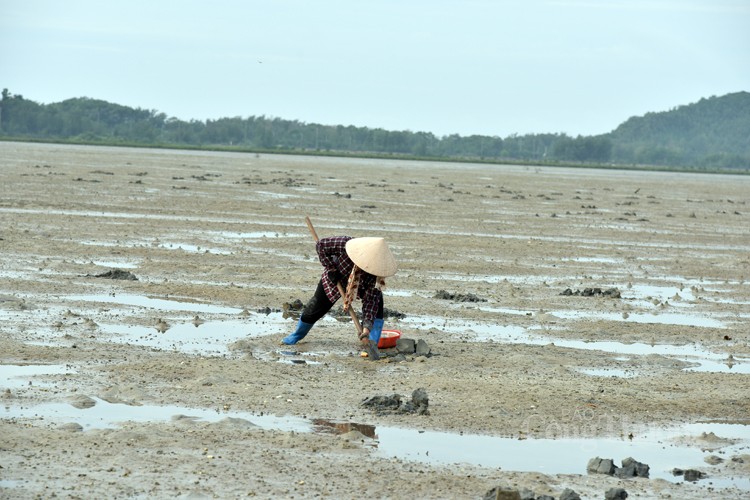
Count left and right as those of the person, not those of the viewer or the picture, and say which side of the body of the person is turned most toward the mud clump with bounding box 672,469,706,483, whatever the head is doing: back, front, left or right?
front

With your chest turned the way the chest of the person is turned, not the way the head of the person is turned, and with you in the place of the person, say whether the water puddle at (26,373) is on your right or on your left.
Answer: on your right

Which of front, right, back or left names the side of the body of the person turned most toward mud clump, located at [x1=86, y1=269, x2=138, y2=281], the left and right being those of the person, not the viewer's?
back

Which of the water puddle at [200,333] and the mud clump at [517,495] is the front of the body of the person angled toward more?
the mud clump

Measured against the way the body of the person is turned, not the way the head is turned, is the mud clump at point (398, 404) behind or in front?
in front

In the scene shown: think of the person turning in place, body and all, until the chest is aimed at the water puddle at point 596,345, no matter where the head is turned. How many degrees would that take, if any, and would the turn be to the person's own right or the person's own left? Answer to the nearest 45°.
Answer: approximately 45° to the person's own left

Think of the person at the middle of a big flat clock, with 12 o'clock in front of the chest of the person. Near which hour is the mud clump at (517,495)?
The mud clump is roughly at 1 o'clock from the person.

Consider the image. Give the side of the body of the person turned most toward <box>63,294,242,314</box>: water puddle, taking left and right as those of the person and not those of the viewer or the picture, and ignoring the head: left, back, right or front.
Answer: back

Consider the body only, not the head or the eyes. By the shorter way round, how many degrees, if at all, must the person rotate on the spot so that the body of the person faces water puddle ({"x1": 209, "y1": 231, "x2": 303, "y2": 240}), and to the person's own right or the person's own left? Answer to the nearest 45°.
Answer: approximately 135° to the person's own left

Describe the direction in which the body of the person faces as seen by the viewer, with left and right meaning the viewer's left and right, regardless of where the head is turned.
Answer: facing the viewer and to the right of the viewer

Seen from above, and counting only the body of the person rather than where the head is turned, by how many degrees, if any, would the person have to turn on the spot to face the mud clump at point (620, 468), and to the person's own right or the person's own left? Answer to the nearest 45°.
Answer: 0° — they already face it

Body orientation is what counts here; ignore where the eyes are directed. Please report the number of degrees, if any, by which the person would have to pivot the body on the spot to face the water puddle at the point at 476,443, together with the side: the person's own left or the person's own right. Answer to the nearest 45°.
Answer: approximately 45° to the person's own right
